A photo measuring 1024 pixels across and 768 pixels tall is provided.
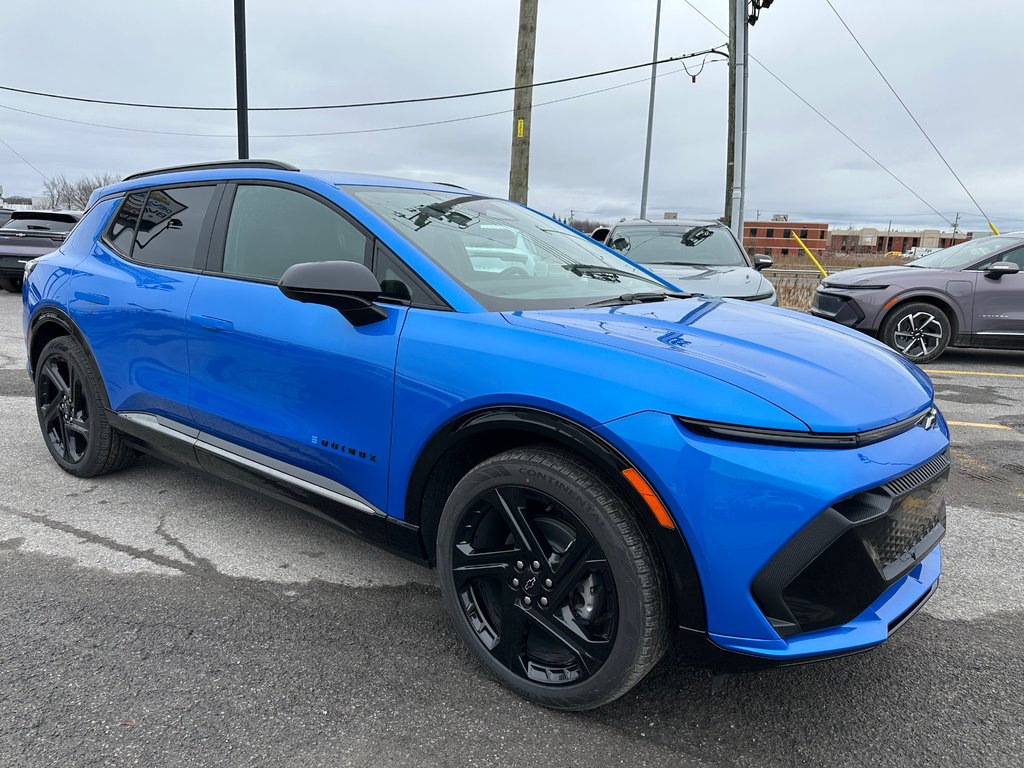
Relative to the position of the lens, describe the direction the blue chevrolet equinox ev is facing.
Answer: facing the viewer and to the right of the viewer

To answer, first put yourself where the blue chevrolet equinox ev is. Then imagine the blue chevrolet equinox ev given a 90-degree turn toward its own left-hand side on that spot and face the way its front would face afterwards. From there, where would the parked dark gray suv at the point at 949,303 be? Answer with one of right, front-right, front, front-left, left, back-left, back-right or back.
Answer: front

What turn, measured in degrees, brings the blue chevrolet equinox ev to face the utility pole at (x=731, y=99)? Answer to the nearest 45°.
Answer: approximately 135° to its left

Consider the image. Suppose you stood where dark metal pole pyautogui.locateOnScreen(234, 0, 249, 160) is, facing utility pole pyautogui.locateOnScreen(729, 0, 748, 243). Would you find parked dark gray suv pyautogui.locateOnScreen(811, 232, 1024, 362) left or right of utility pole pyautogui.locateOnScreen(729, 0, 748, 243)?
right

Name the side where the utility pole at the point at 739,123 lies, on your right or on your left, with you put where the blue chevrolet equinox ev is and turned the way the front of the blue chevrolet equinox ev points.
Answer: on your left

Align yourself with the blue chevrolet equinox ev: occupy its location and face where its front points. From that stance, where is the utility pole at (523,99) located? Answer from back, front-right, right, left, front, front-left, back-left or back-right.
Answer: back-left
